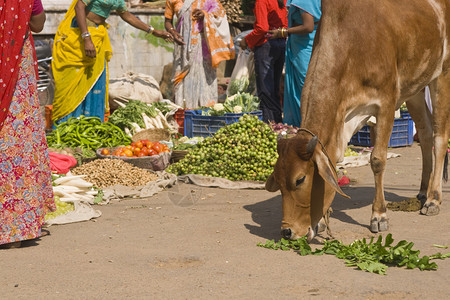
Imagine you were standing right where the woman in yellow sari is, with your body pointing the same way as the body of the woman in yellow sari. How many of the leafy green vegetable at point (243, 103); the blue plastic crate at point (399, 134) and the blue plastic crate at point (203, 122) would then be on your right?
0

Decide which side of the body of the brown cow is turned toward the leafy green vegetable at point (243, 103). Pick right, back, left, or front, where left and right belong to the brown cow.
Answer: right

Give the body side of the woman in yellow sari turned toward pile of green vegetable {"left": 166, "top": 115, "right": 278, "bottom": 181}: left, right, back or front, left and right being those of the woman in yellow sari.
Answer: front

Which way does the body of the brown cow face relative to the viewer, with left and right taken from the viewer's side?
facing the viewer and to the left of the viewer

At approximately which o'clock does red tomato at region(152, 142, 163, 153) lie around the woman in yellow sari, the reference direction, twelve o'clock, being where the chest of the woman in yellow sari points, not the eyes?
The red tomato is roughly at 12 o'clock from the woman in yellow sari.

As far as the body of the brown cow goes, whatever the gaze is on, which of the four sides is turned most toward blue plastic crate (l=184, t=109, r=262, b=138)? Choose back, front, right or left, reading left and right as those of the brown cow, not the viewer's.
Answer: right

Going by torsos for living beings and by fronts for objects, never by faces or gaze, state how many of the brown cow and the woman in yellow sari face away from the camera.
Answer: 0

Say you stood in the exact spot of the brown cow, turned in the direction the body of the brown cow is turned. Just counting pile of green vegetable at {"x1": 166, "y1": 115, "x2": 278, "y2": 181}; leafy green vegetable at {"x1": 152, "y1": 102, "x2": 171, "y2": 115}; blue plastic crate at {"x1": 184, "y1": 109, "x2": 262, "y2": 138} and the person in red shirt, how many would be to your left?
0

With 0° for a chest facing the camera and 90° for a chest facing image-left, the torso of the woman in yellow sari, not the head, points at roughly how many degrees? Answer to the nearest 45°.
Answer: approximately 315°

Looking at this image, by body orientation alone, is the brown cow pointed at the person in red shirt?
no

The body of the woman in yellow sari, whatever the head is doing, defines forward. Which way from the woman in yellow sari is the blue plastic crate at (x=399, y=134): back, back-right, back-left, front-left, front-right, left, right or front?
front-left

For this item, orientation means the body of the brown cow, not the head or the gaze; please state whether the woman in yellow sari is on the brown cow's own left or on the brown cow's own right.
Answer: on the brown cow's own right

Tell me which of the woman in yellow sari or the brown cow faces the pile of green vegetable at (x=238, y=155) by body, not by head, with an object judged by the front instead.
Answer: the woman in yellow sari

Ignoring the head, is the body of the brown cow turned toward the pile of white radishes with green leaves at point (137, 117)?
no
